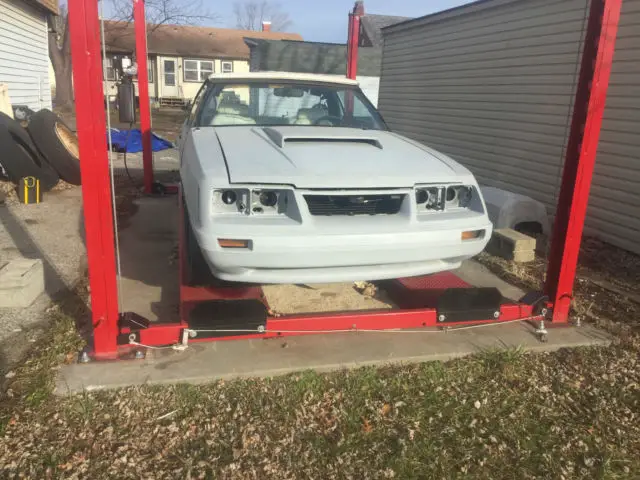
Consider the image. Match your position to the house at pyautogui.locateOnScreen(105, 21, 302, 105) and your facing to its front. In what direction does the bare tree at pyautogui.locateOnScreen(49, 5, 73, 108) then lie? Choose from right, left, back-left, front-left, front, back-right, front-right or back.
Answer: front-right

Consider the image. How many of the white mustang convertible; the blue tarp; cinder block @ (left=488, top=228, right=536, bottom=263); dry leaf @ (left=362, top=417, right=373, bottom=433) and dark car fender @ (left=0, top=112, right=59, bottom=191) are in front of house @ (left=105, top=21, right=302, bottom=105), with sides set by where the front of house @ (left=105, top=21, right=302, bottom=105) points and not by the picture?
5

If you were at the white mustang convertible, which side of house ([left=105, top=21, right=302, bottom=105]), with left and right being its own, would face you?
front

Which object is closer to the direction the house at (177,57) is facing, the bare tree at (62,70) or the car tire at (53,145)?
the car tire

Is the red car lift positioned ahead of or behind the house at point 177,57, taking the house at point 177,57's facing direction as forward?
ahead

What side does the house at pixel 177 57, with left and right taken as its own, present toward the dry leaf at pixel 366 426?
front

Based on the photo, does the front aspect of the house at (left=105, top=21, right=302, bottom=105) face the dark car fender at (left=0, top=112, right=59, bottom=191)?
yes

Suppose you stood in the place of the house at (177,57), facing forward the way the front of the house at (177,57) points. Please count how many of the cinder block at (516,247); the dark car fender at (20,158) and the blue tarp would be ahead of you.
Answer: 3

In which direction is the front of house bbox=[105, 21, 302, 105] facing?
toward the camera
